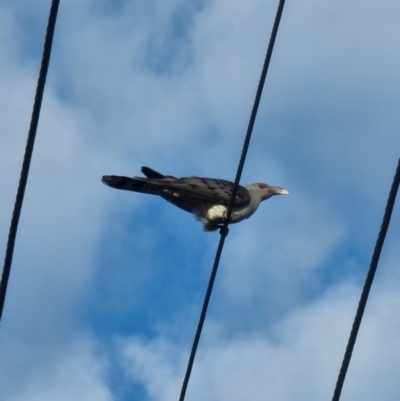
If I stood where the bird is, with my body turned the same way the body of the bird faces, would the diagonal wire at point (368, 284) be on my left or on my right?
on my right

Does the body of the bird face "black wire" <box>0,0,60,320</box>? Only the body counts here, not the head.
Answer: no

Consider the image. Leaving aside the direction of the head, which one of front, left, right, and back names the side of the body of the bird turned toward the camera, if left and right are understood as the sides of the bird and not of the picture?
right
